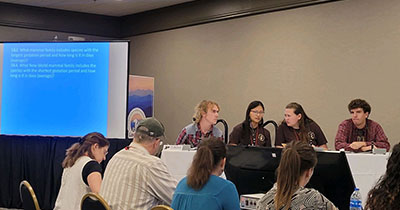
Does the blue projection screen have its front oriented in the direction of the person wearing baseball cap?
yes

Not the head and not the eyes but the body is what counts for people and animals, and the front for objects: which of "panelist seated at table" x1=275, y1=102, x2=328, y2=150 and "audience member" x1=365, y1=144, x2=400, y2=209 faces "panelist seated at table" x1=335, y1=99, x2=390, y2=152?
the audience member

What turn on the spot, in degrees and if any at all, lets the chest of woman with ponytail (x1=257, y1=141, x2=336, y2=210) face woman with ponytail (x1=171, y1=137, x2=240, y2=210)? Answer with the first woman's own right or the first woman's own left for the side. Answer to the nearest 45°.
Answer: approximately 135° to the first woman's own left

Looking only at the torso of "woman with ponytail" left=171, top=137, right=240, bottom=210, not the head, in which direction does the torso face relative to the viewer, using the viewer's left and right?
facing away from the viewer and to the right of the viewer

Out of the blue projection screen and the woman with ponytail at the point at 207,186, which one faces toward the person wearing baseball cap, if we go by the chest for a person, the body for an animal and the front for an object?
the blue projection screen

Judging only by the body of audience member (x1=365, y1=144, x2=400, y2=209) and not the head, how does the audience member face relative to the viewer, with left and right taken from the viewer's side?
facing away from the viewer

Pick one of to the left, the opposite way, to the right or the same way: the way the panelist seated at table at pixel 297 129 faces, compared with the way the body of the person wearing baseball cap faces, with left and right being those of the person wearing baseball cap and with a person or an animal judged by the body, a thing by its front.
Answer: the opposite way

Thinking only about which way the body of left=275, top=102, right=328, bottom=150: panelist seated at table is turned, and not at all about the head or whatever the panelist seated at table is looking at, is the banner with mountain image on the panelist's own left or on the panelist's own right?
on the panelist's own right
